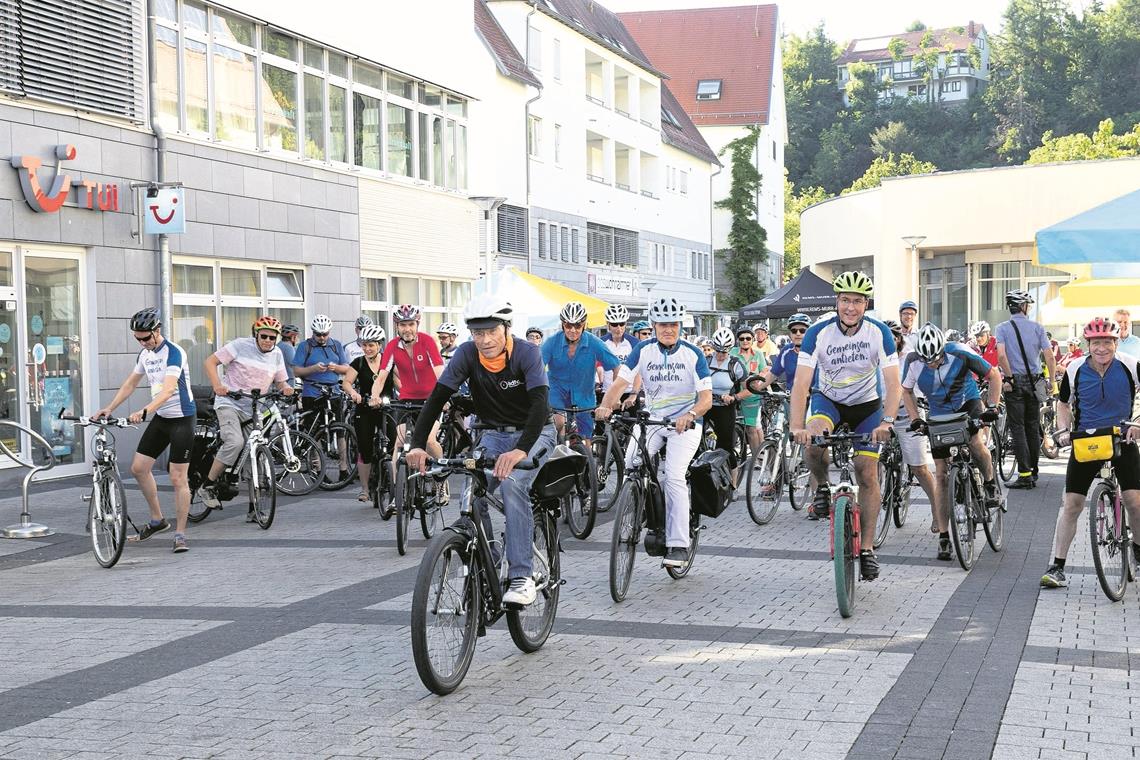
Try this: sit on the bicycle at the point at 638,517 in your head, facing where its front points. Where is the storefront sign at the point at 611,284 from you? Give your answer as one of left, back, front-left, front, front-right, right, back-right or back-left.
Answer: back-right

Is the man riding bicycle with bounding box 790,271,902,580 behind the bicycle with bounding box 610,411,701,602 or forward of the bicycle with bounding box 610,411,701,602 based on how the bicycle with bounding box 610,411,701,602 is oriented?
behind

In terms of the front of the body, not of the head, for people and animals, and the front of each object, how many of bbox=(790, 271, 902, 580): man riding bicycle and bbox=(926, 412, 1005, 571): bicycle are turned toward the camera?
2

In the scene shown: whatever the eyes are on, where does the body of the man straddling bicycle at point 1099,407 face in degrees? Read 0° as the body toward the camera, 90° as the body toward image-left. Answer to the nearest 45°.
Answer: approximately 0°
